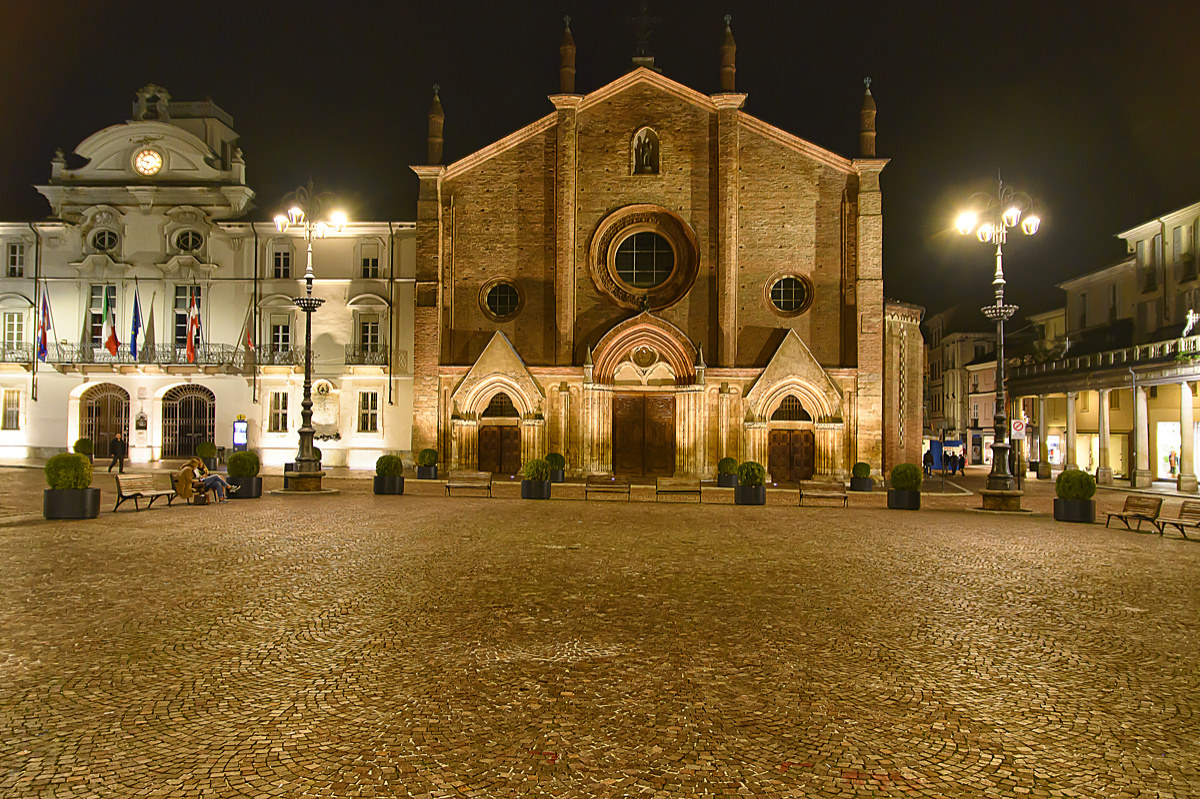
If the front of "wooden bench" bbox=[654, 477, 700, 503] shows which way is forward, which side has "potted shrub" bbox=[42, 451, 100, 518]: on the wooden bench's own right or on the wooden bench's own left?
on the wooden bench's own right

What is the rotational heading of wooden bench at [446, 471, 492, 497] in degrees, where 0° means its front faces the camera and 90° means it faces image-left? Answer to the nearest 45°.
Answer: approximately 0°

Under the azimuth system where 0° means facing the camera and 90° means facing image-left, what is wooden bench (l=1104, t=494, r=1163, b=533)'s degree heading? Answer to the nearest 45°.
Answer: approximately 45°

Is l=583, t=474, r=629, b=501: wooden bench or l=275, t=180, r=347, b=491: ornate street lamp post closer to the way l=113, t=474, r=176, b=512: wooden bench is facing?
the wooden bench

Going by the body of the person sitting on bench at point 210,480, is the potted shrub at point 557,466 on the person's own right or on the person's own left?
on the person's own left

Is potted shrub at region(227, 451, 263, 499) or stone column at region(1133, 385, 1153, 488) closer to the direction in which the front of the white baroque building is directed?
the potted shrub

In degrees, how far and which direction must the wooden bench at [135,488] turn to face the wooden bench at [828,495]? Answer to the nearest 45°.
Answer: approximately 45° to its left
